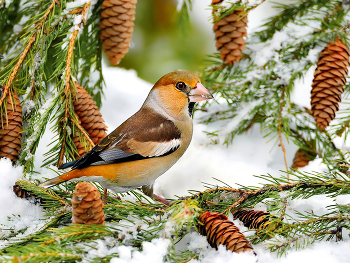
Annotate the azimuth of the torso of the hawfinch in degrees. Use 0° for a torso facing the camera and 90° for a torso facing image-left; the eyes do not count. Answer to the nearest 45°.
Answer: approximately 270°

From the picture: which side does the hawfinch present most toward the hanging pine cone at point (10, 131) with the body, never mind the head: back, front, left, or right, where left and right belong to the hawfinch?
back

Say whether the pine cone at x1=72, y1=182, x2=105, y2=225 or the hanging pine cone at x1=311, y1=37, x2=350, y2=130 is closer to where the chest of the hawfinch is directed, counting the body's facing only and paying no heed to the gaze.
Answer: the hanging pine cone

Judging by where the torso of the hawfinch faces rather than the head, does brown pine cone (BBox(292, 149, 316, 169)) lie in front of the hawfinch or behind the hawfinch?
in front
